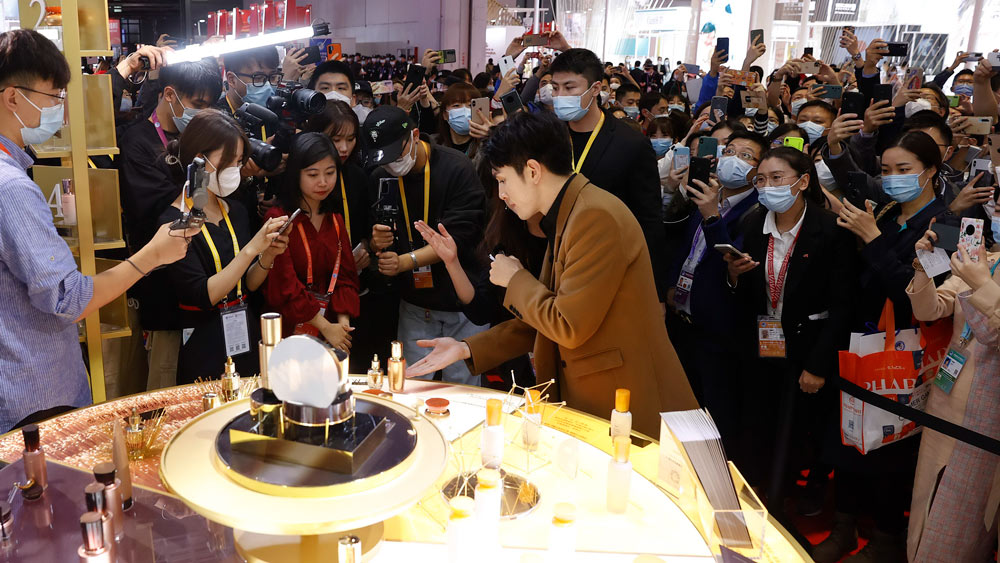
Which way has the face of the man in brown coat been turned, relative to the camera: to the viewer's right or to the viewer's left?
to the viewer's left

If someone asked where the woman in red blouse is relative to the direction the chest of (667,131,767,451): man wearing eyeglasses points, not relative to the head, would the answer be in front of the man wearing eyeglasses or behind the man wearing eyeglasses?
in front

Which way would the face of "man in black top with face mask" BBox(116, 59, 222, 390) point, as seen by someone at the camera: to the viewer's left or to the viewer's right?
to the viewer's right

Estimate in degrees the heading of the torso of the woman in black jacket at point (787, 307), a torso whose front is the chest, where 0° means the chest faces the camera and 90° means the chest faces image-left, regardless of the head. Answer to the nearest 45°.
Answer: approximately 45°

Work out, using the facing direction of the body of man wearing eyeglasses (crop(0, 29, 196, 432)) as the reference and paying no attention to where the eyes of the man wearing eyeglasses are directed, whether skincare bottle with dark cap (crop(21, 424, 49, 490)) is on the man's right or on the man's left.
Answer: on the man's right

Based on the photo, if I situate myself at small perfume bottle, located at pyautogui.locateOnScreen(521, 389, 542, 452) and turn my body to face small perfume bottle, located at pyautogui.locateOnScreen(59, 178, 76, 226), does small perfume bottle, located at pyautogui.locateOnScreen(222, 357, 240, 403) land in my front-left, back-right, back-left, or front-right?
front-left

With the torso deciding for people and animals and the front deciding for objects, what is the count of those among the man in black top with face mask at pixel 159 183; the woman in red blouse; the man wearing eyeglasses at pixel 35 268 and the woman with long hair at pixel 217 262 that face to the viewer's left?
0

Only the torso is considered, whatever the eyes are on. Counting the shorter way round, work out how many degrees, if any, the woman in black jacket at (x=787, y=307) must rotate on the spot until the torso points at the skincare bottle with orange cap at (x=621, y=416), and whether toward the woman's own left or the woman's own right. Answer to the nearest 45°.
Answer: approximately 45° to the woman's own left

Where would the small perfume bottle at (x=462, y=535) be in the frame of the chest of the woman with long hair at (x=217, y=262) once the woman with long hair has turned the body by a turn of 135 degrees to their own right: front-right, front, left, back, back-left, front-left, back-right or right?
left

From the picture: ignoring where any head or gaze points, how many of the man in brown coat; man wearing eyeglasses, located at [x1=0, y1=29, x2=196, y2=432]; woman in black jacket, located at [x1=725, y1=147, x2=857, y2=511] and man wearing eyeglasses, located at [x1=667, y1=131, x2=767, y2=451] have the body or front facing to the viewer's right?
1

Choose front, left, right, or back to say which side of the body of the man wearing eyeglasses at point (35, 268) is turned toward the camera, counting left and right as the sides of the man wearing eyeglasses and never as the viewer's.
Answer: right

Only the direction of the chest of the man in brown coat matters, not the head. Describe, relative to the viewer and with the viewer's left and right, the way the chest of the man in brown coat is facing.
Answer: facing to the left of the viewer

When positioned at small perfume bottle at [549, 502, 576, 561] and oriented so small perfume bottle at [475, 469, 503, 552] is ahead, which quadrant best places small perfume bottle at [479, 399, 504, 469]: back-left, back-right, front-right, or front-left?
front-right

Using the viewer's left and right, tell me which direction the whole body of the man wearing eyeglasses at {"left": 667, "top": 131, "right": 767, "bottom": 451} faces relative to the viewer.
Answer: facing the viewer and to the left of the viewer

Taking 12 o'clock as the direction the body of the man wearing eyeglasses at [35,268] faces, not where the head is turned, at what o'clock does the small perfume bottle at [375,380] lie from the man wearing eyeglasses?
The small perfume bottle is roughly at 1 o'clock from the man wearing eyeglasses.

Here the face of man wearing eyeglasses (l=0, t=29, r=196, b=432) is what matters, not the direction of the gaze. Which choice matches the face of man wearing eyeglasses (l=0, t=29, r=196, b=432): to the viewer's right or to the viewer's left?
to the viewer's right
